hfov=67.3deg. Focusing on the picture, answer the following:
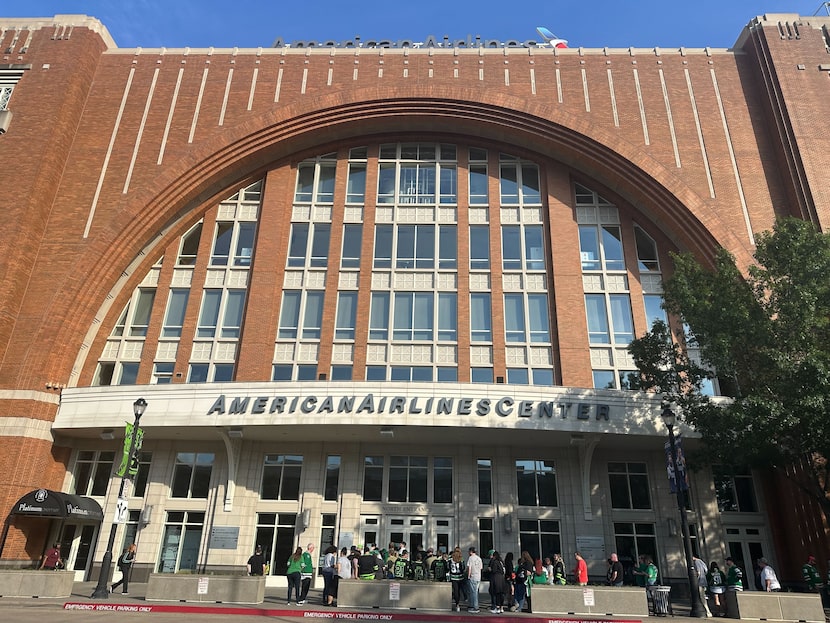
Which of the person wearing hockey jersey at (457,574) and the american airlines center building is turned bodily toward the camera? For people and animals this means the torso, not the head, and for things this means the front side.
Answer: the american airlines center building

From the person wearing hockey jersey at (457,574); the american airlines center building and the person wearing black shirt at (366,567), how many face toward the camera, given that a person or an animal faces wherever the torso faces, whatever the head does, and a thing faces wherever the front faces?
1

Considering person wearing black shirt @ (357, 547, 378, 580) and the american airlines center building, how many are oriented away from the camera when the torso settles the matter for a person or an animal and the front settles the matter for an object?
1

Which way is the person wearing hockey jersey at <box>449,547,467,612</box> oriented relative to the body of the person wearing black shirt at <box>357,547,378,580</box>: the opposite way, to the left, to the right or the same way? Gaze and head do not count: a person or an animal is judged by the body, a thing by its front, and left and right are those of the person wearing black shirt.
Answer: the same way

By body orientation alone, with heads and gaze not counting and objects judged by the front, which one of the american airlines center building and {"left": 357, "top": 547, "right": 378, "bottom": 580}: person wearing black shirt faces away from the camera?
the person wearing black shirt

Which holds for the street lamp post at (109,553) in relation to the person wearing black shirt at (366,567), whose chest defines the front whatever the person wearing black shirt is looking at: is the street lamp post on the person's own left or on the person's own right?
on the person's own left

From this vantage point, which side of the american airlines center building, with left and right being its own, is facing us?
front

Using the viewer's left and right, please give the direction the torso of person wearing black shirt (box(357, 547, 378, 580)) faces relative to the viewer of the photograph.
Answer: facing away from the viewer

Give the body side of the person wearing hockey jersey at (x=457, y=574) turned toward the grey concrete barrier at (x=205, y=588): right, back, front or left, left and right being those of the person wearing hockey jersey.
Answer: left

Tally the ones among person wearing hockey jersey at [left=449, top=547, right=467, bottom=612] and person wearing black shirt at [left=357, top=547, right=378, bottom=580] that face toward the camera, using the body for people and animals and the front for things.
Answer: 0

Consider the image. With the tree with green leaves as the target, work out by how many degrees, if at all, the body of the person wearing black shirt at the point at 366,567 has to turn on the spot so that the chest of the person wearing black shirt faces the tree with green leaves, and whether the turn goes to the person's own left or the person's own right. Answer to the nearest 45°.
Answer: approximately 90° to the person's own right

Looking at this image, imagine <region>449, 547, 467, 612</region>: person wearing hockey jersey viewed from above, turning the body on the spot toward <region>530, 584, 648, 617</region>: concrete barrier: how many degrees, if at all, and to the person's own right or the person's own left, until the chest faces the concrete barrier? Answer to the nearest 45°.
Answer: approximately 135° to the person's own right

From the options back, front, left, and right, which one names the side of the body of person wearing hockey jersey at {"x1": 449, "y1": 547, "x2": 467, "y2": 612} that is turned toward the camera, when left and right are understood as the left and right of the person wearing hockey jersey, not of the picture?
back

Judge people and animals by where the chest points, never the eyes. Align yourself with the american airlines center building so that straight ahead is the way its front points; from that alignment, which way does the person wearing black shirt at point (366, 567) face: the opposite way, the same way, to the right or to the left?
the opposite way

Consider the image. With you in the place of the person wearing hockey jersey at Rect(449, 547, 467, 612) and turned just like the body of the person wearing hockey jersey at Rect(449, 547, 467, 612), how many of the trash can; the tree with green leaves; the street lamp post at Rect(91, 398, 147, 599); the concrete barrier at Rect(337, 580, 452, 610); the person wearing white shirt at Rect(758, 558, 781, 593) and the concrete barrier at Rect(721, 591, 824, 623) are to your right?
4

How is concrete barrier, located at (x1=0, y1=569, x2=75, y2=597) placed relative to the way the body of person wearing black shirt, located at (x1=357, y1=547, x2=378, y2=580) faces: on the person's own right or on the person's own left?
on the person's own left

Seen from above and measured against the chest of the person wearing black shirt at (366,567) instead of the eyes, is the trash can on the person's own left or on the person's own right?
on the person's own right
